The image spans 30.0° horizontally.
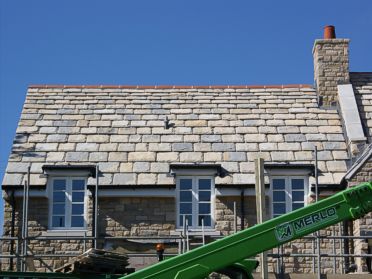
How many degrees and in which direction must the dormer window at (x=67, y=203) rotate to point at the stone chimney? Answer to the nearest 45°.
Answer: approximately 90° to its left

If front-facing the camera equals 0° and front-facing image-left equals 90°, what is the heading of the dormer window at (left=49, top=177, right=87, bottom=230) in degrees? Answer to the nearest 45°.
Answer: approximately 0°
